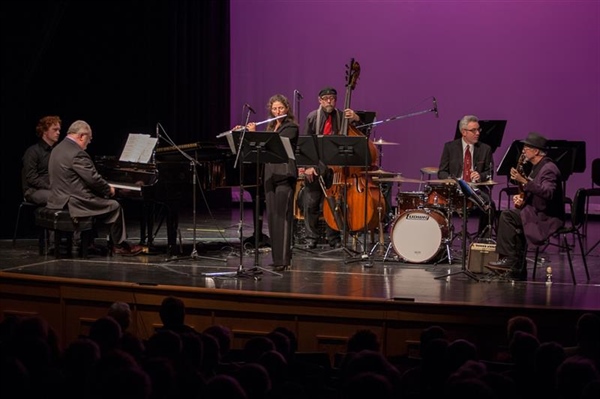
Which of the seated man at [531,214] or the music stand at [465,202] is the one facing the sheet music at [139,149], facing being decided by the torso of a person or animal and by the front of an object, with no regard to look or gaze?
the seated man

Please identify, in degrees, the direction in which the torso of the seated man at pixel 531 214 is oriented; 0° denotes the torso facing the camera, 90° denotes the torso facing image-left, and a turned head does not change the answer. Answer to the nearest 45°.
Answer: approximately 90°

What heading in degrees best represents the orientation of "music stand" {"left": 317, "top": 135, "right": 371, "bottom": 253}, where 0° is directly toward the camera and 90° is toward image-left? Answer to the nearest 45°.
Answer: approximately 180°

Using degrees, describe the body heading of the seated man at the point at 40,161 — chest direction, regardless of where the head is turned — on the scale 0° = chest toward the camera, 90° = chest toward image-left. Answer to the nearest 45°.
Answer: approximately 270°

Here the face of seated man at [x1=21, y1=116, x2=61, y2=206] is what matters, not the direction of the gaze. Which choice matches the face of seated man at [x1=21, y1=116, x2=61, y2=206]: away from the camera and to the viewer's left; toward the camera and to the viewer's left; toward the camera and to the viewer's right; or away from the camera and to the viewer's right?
toward the camera and to the viewer's right

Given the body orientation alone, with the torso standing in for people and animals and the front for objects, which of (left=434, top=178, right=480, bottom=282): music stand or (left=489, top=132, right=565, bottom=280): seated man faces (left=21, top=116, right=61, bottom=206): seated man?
(left=489, top=132, right=565, bottom=280): seated man

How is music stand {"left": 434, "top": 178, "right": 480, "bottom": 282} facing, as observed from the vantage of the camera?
facing to the right of the viewer

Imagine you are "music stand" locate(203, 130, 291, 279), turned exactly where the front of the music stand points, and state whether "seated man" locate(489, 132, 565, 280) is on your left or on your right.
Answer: on your right

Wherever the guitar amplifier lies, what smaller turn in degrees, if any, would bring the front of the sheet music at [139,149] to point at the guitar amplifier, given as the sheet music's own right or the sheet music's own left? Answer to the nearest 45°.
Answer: approximately 90° to the sheet music's own left
